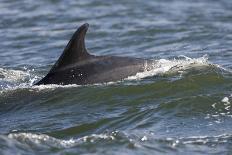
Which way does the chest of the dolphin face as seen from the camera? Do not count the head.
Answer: to the viewer's left
